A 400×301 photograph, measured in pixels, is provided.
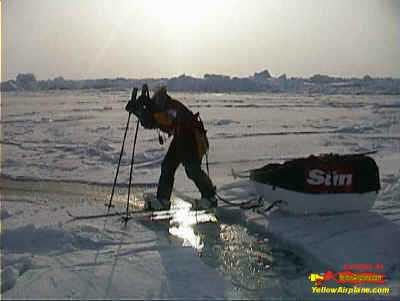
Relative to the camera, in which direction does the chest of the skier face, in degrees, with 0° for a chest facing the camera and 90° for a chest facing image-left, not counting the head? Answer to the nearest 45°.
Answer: approximately 90°
